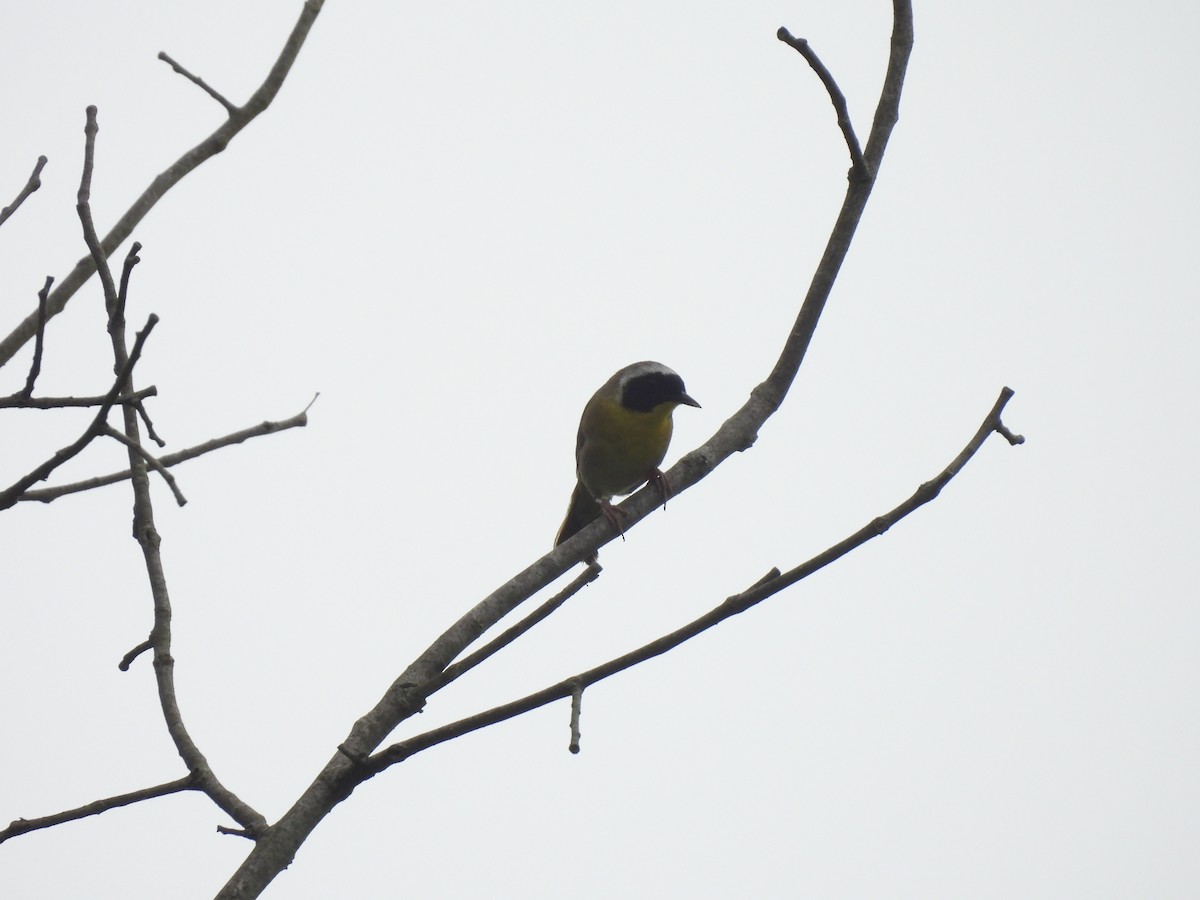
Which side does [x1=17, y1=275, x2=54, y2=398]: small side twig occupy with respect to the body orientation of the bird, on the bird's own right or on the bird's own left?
on the bird's own right
